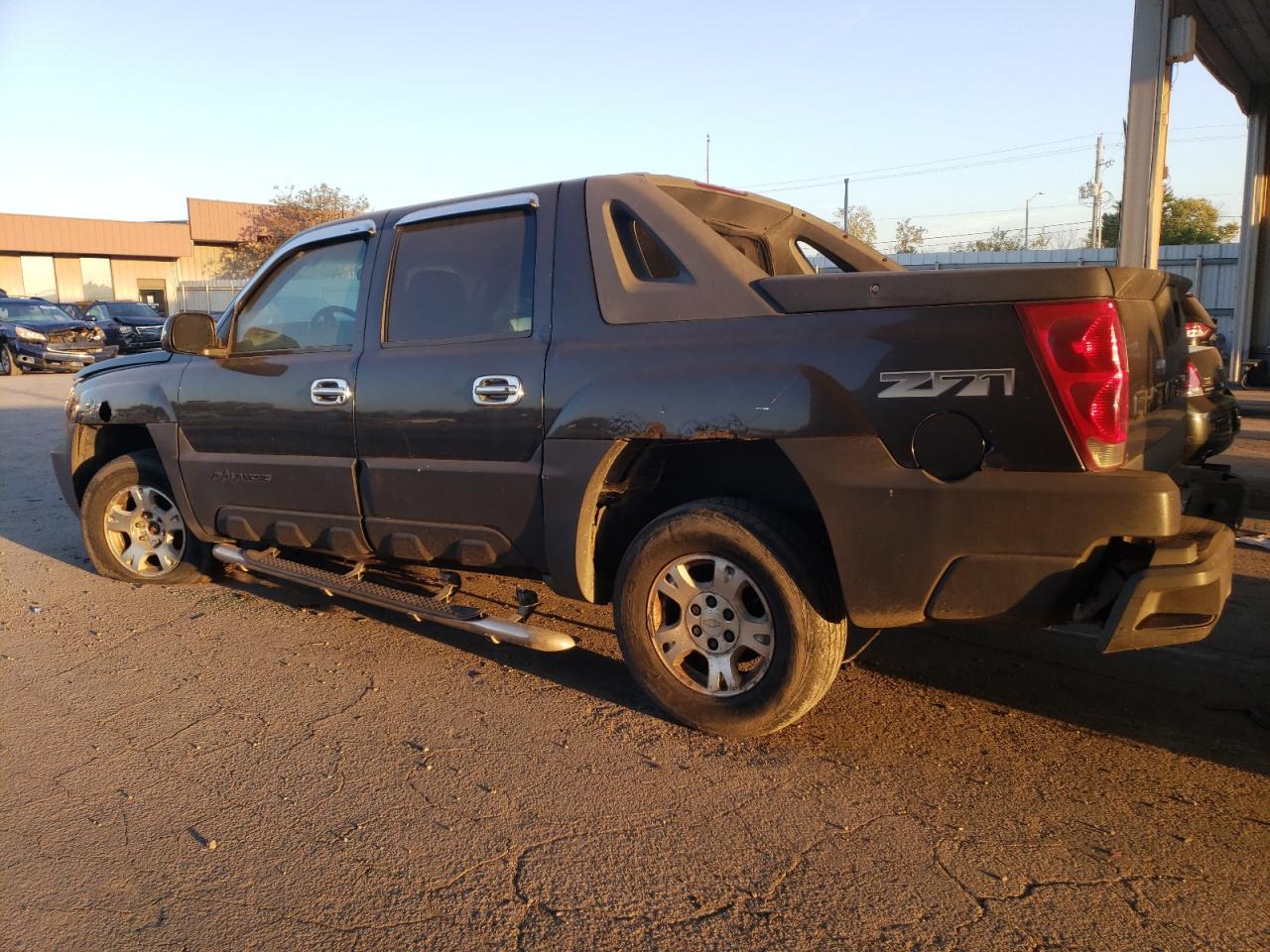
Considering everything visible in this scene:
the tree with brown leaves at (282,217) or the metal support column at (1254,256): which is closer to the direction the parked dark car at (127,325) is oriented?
the metal support column

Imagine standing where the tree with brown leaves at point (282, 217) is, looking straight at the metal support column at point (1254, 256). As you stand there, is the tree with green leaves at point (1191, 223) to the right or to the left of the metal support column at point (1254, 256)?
left

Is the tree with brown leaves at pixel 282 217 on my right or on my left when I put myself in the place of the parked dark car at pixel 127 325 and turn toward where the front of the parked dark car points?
on my left

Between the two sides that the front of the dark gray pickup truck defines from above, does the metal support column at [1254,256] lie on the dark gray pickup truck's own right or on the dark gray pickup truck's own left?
on the dark gray pickup truck's own right

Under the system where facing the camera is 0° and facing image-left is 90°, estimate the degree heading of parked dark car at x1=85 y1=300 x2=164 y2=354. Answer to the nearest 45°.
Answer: approximately 315°

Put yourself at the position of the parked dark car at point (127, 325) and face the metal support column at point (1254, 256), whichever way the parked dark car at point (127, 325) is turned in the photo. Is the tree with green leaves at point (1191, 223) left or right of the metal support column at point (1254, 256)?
left

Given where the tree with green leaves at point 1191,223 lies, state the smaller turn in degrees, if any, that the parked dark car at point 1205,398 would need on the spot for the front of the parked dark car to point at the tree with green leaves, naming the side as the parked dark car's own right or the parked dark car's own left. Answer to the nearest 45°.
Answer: approximately 45° to the parked dark car's own right

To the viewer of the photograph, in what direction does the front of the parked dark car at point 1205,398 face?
facing away from the viewer and to the left of the viewer

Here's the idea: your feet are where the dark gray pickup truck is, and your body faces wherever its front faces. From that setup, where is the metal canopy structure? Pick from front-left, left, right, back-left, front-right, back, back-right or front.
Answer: right

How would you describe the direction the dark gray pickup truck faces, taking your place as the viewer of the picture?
facing away from the viewer and to the left of the viewer
